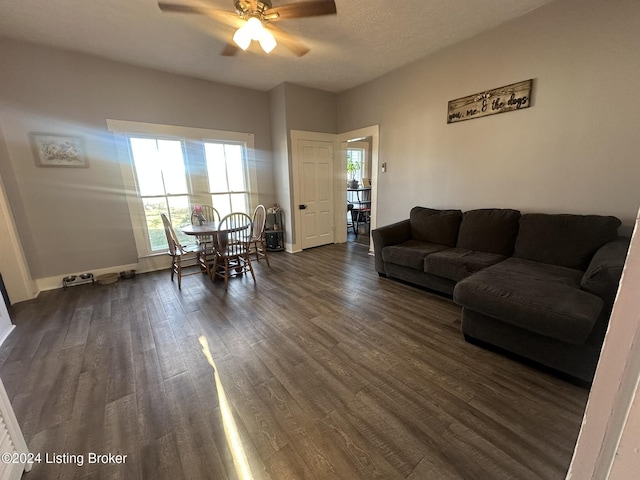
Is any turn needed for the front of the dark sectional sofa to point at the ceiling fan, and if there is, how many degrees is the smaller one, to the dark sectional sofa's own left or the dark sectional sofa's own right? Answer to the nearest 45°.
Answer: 0° — it already faces it

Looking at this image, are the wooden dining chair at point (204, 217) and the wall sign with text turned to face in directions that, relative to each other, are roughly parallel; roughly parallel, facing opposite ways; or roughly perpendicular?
roughly perpendicular

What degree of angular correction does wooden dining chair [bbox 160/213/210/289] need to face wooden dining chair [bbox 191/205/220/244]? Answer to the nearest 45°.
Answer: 0° — it already faces it

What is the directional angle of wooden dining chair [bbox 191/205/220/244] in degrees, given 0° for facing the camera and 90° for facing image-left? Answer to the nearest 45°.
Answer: approximately 0°

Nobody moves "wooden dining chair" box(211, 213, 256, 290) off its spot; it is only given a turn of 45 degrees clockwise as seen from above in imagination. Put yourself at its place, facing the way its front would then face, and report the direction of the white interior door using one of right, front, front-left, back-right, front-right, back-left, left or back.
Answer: front-right

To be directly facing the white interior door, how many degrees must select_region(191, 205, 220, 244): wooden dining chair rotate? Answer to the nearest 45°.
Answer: approximately 90° to its left

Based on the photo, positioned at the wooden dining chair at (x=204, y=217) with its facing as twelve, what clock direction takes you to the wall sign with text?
The wall sign with text is roughly at 10 o'clock from the wooden dining chair.

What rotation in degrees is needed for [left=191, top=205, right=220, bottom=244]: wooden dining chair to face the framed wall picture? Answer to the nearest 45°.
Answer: approximately 90° to its right

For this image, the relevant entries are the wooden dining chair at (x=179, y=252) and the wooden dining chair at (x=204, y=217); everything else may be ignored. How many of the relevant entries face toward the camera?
1

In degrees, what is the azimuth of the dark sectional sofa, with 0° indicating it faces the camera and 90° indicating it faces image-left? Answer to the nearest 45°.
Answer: approximately 45°

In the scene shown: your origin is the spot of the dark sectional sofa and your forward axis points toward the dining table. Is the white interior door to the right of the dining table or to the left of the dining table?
right
